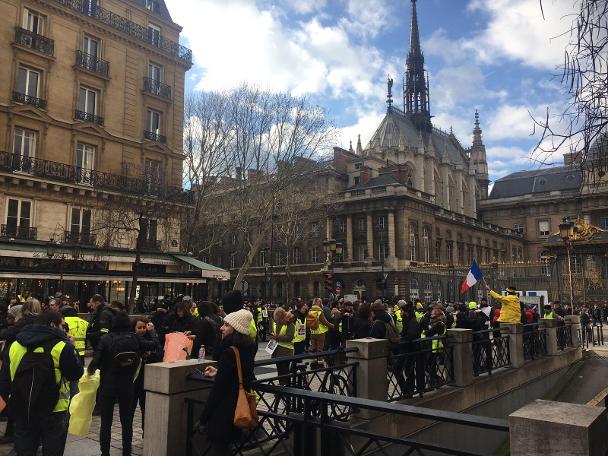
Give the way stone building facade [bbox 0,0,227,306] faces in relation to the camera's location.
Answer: facing the viewer and to the right of the viewer

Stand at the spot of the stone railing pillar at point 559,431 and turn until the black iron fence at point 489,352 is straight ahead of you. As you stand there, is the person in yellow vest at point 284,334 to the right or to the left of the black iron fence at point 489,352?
left

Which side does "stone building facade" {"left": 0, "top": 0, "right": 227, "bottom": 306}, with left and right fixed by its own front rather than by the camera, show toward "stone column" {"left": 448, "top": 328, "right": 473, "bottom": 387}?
front

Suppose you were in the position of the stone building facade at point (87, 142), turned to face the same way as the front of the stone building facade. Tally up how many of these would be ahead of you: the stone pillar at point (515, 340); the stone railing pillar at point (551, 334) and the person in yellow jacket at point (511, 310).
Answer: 3

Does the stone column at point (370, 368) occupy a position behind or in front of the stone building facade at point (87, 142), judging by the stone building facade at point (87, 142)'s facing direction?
in front

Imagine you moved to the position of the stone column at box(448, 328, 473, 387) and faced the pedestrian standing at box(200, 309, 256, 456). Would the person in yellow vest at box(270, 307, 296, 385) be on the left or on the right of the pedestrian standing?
right

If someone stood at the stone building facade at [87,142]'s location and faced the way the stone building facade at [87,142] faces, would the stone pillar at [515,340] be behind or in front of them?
in front

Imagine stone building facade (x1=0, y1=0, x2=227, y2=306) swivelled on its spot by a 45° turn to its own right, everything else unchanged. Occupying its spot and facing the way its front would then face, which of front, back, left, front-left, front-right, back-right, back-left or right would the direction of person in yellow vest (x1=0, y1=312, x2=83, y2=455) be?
front
